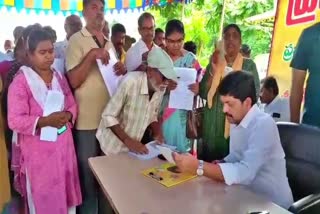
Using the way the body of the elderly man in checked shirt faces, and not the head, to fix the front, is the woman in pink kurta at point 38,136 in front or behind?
behind

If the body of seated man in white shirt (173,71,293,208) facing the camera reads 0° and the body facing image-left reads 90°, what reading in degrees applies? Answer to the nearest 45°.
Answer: approximately 90°

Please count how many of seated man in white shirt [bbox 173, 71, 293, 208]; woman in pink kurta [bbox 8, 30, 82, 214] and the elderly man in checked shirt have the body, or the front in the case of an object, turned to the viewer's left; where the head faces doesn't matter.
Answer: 1

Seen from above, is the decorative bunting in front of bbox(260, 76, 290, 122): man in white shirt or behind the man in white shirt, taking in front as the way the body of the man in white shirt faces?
in front

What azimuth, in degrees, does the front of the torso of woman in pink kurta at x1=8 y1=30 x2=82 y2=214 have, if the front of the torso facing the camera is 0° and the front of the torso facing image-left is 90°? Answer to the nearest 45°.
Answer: approximately 315°

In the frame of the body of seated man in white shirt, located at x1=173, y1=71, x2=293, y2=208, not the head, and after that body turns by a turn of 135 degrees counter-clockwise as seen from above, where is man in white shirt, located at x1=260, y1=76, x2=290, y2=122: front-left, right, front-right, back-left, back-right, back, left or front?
back-left

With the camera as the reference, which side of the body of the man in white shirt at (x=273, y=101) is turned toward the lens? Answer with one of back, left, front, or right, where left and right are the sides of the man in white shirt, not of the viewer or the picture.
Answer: left
